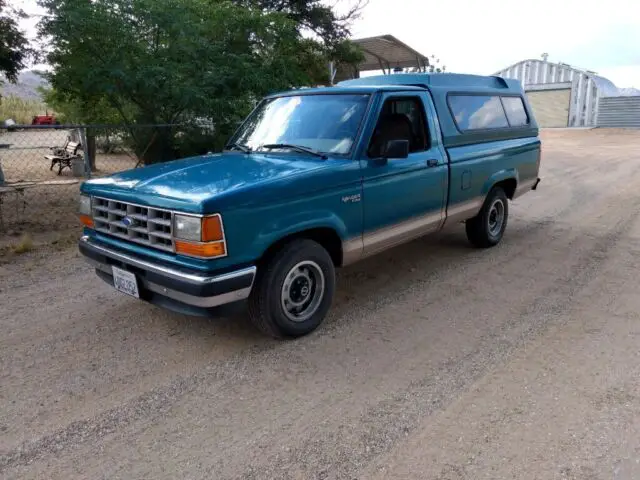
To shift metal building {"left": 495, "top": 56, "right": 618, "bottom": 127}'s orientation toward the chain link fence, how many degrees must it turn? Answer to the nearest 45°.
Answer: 0° — it already faces it

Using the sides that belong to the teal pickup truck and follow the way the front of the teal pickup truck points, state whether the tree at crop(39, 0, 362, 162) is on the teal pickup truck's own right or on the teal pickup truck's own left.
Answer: on the teal pickup truck's own right

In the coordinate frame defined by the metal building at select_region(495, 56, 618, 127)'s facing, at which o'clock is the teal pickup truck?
The teal pickup truck is roughly at 12 o'clock from the metal building.

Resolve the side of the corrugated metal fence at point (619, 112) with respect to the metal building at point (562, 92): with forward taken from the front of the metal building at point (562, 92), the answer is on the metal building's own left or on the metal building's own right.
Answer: on the metal building's own left

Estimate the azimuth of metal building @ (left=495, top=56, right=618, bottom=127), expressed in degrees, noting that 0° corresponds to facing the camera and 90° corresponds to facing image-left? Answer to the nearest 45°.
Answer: approximately 0°

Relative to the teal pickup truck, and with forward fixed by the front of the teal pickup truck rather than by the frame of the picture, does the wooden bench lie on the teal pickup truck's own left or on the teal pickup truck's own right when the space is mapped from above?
on the teal pickup truck's own right

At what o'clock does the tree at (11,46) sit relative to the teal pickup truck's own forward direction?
The tree is roughly at 3 o'clock from the teal pickup truck.

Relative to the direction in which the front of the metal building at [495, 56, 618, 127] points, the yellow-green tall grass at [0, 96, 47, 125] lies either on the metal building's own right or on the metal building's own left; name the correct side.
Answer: on the metal building's own right
